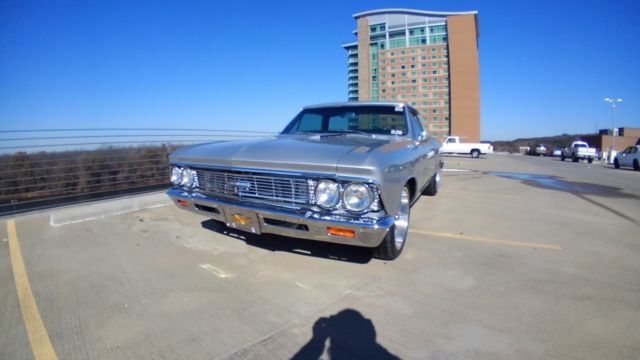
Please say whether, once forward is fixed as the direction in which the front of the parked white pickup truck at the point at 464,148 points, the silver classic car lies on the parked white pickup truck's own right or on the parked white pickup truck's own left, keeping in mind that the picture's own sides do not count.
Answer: on the parked white pickup truck's own left

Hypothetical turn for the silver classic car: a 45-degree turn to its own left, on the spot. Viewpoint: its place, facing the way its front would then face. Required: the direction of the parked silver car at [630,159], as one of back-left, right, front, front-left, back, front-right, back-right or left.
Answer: back-left

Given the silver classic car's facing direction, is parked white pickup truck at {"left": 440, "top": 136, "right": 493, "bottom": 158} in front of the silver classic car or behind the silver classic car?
behind

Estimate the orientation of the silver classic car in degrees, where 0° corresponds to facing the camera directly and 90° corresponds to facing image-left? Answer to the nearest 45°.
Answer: approximately 45°

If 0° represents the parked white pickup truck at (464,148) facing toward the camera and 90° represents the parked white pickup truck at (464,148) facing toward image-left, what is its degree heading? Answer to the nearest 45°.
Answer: approximately 90°
